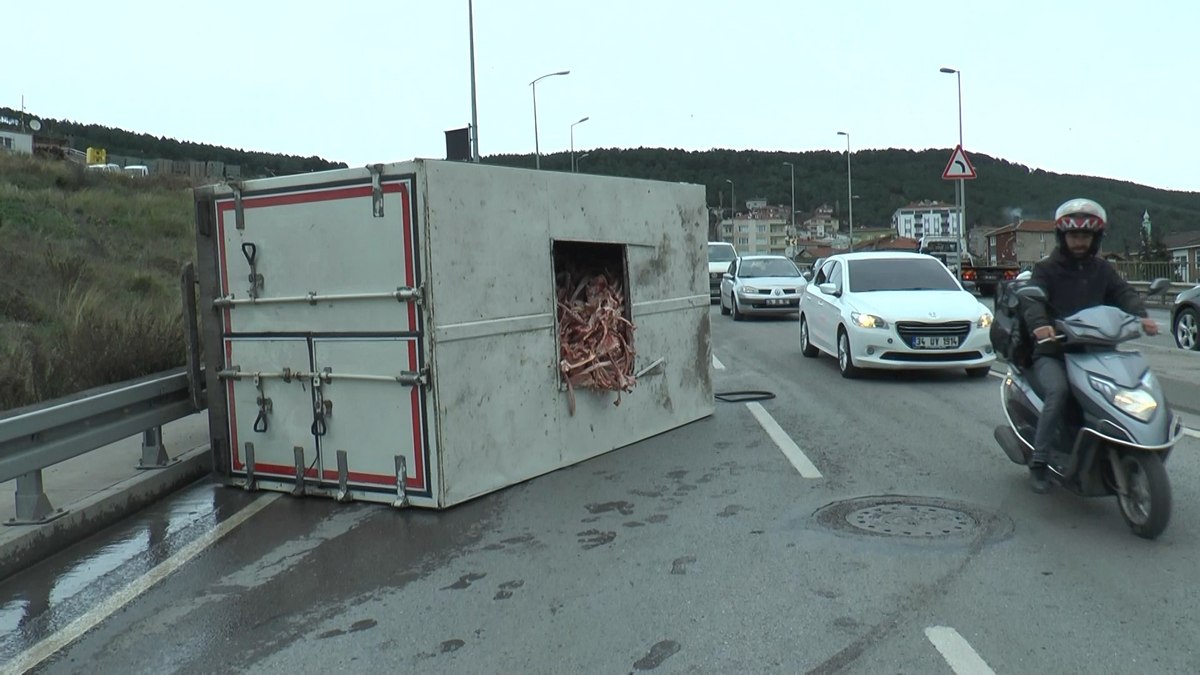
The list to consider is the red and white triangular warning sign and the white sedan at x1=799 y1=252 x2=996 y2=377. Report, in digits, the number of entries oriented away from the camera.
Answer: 0

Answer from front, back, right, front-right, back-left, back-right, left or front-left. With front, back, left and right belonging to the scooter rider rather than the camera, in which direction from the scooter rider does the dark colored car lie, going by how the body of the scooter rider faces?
back-left

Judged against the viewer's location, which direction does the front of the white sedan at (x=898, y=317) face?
facing the viewer and to the right of the viewer

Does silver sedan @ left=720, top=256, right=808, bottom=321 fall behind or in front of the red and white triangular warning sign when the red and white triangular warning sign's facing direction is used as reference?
in front

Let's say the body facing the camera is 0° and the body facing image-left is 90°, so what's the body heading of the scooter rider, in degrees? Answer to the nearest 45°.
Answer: approximately 315°

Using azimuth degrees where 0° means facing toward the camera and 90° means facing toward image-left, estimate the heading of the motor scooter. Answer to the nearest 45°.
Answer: approximately 315°

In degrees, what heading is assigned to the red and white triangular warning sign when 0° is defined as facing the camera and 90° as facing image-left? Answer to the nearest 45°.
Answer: approximately 0°

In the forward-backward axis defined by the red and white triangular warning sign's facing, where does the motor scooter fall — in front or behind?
in front

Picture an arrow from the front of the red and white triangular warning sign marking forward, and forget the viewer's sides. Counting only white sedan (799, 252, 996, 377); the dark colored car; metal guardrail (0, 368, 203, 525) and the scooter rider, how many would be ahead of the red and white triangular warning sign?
4

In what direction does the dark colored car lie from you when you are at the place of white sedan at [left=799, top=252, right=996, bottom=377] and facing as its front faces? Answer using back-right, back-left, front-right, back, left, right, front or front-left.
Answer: left
